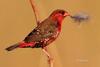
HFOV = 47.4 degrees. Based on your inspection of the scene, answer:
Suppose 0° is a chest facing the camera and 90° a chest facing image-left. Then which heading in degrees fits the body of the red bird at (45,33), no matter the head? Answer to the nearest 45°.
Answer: approximately 270°
